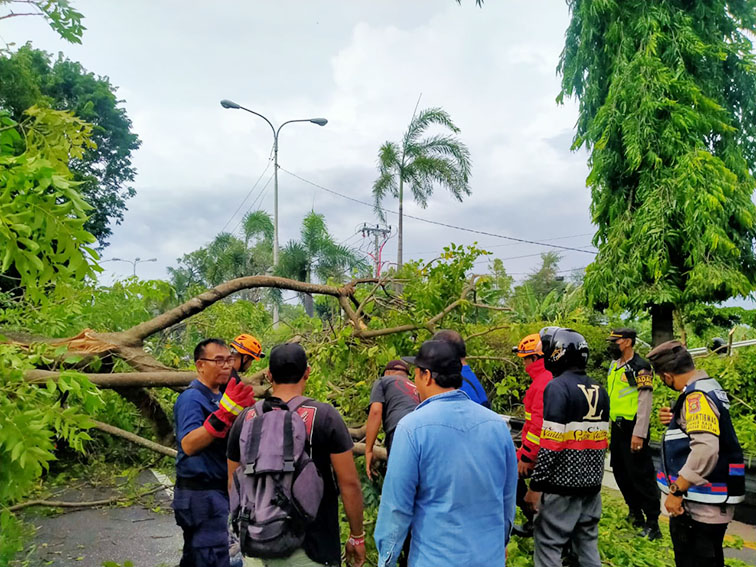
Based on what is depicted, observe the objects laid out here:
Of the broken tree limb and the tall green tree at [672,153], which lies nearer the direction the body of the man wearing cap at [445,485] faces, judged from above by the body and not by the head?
the broken tree limb

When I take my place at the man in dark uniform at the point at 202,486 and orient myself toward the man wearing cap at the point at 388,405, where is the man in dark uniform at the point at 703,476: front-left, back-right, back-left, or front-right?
front-right

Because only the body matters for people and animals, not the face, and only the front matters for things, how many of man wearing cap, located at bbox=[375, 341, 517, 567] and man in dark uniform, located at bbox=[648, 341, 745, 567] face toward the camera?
0

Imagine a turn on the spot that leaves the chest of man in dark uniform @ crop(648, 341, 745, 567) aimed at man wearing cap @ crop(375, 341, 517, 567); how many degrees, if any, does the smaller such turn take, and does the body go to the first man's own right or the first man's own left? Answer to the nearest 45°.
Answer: approximately 45° to the first man's own left

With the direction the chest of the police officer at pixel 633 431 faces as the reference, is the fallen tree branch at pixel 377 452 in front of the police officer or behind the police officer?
in front

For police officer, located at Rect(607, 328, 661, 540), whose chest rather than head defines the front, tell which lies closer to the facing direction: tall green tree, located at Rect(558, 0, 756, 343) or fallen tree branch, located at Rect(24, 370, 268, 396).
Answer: the fallen tree branch

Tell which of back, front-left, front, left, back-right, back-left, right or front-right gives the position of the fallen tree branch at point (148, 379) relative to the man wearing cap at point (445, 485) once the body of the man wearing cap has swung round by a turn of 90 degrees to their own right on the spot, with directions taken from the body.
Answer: left

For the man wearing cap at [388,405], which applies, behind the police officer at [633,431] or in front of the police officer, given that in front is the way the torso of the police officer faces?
in front

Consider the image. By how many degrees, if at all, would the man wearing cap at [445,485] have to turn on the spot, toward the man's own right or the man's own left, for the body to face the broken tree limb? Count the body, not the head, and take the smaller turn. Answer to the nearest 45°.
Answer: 0° — they already face it

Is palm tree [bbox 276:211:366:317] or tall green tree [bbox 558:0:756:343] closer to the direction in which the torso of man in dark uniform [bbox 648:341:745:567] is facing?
the palm tree

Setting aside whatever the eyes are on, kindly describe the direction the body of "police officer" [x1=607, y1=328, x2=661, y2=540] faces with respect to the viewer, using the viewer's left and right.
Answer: facing the viewer and to the left of the viewer

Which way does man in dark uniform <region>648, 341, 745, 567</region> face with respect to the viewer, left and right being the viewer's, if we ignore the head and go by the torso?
facing to the left of the viewer

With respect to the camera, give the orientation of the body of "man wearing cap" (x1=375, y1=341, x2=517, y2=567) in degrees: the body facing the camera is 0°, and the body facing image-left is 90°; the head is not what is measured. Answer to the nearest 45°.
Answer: approximately 135°
